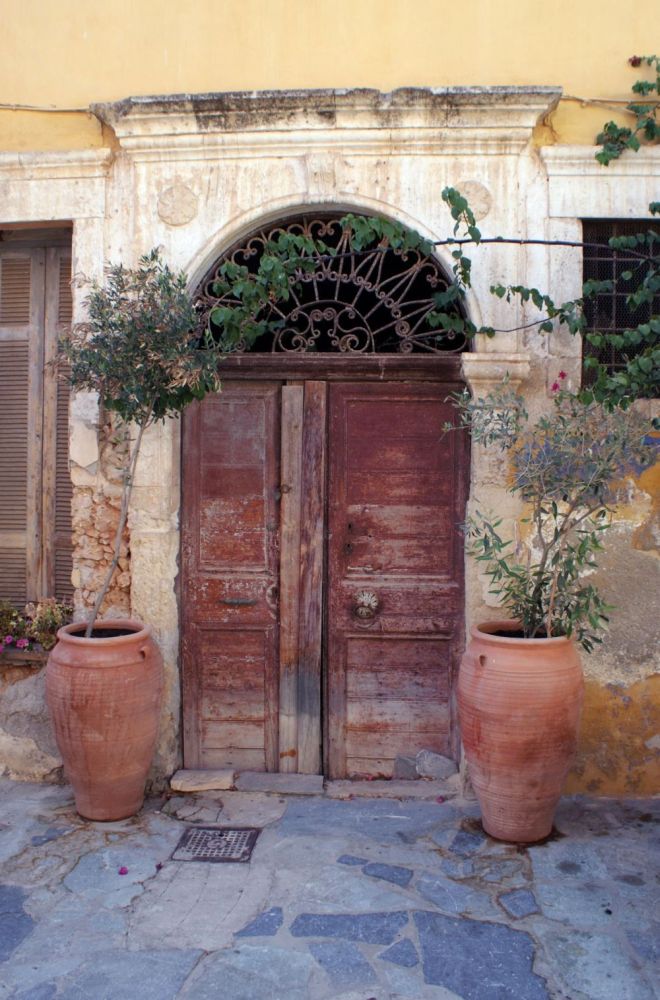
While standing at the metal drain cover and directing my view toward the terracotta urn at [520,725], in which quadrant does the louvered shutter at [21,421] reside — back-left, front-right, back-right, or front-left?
back-left

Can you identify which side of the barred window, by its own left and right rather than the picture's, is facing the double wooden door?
right

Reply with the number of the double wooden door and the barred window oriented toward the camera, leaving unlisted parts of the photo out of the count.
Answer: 2

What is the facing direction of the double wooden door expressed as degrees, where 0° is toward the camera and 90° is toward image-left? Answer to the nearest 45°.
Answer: approximately 0°

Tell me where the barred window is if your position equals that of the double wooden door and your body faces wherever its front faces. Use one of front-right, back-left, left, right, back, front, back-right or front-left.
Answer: left
